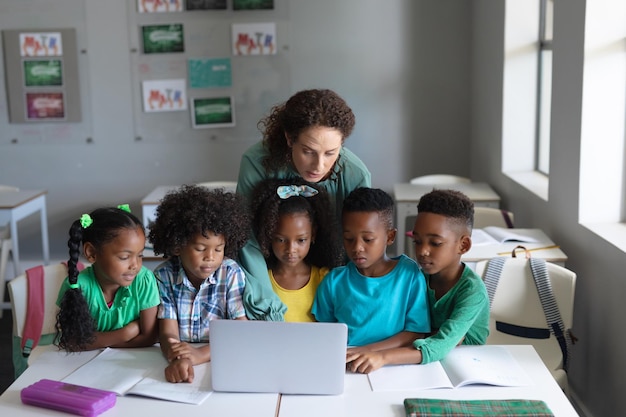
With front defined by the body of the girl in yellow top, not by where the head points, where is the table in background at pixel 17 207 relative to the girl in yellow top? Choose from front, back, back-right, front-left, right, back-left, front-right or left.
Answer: back-right

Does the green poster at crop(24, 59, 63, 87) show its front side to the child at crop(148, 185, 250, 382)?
yes

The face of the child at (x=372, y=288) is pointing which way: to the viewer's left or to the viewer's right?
to the viewer's left

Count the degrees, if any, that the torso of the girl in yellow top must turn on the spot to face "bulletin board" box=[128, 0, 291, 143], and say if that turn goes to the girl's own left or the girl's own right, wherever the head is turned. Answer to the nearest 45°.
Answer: approximately 180°

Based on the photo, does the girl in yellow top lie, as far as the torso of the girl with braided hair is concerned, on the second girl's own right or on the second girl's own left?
on the second girl's own left

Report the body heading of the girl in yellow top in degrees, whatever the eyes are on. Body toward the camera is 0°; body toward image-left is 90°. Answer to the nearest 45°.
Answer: approximately 0°

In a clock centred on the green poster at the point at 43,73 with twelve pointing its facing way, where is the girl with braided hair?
The girl with braided hair is roughly at 12 o'clock from the green poster.
